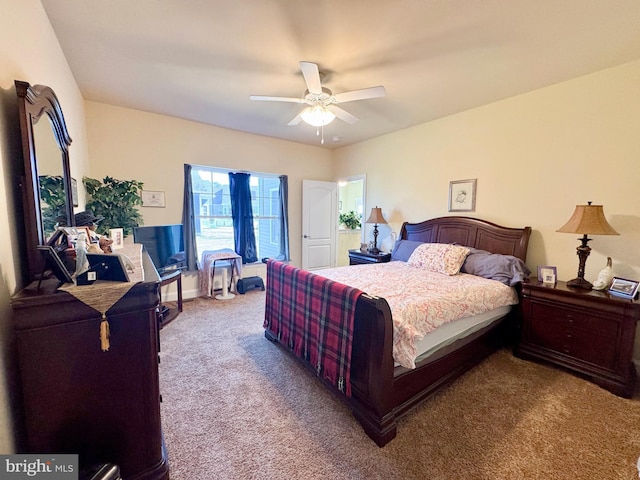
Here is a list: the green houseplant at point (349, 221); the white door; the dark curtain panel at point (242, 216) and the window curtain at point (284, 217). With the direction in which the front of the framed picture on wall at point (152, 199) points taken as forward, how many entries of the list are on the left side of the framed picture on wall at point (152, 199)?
4

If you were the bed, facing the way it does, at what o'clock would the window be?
The window is roughly at 3 o'clock from the bed.

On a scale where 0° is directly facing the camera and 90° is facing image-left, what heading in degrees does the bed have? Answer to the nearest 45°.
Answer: approximately 45°

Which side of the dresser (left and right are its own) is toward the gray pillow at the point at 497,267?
front

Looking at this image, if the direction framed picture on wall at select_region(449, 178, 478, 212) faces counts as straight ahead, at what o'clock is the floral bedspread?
The floral bedspread is roughly at 11 o'clock from the framed picture on wall.

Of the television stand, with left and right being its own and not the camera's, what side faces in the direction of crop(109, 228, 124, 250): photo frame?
right

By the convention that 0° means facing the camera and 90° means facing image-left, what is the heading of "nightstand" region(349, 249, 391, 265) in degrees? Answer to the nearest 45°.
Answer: approximately 45°

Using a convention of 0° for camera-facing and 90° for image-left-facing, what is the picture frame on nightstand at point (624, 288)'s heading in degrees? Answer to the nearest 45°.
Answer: approximately 45°

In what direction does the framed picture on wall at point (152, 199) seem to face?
toward the camera

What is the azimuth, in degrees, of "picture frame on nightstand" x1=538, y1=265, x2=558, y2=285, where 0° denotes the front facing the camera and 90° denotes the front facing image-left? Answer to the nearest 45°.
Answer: approximately 45°

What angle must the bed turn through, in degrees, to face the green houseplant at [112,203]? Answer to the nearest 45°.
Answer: approximately 45° to its right

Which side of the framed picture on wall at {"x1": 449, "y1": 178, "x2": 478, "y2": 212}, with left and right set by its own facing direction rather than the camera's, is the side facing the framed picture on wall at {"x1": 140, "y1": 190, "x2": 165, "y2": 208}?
front

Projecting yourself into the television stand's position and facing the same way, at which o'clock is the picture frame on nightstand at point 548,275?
The picture frame on nightstand is roughly at 12 o'clock from the television stand.
